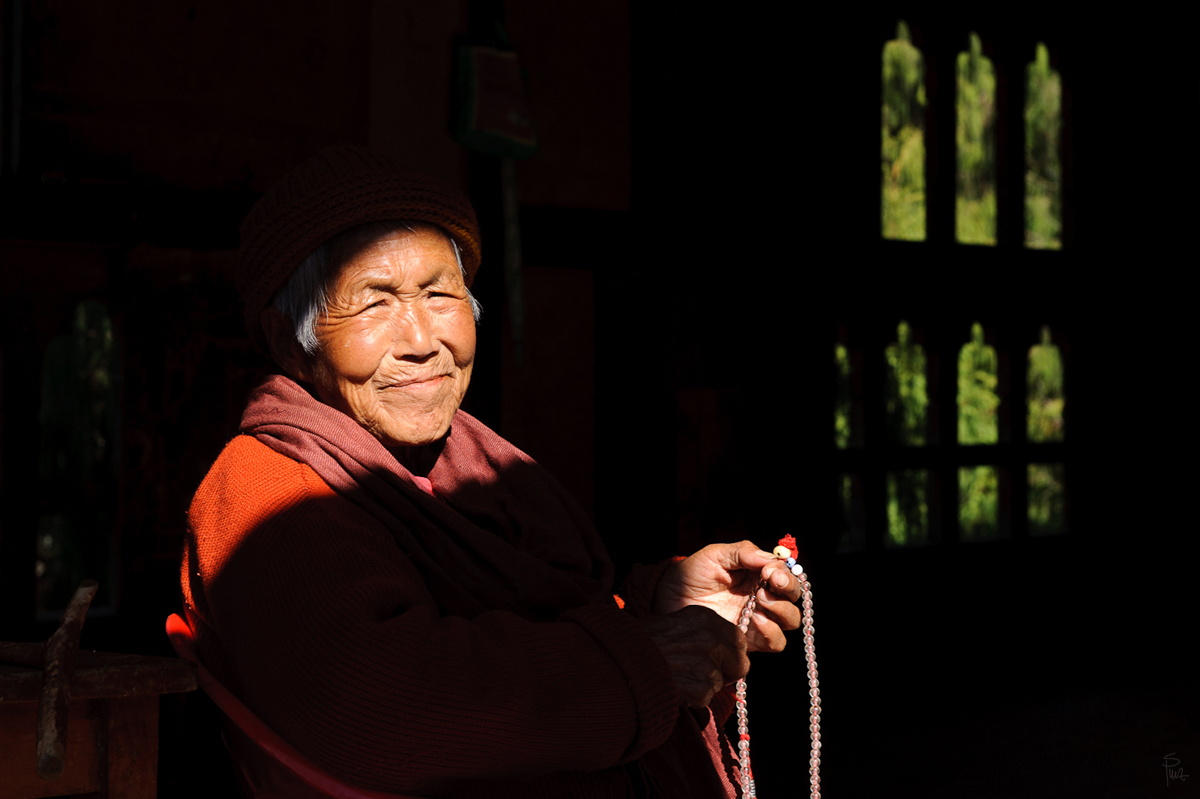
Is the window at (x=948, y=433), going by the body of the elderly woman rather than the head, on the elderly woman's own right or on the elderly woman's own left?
on the elderly woman's own left

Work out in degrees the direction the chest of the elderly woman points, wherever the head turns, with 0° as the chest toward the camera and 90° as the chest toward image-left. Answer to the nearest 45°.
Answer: approximately 315°
